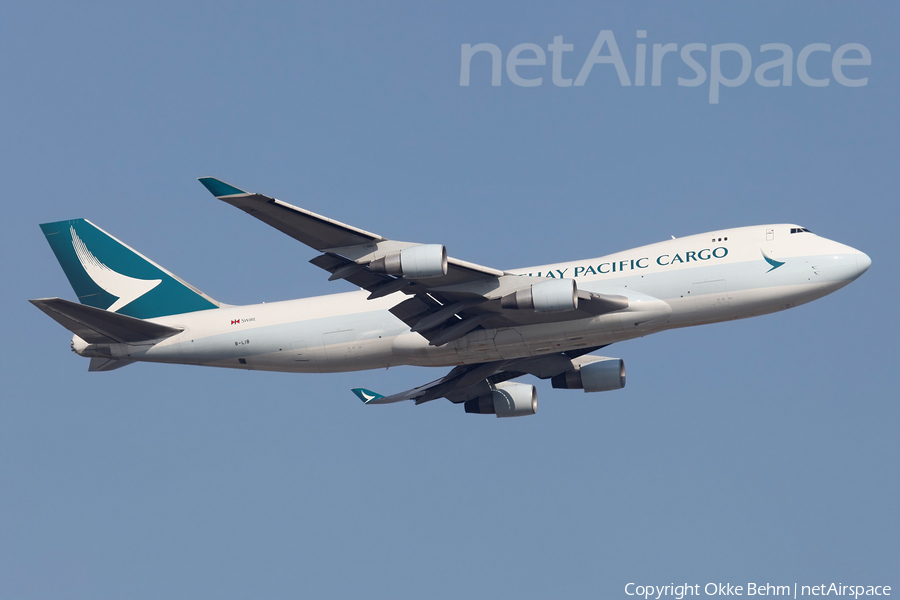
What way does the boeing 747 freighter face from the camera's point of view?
to the viewer's right
